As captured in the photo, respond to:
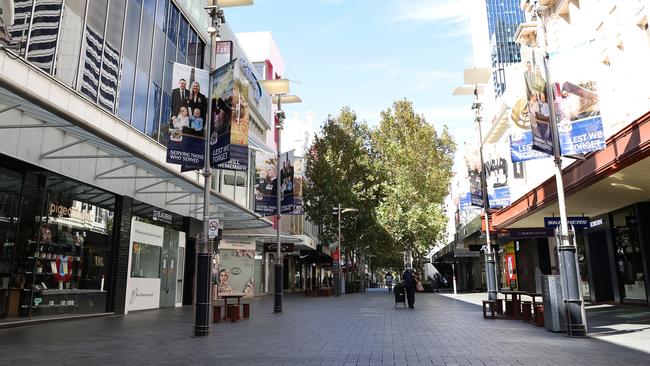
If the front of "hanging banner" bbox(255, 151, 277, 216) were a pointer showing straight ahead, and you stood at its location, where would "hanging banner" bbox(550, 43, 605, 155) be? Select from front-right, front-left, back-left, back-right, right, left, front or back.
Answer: front-left

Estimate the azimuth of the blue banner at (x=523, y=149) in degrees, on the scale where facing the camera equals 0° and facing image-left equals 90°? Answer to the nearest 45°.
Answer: approximately 0°

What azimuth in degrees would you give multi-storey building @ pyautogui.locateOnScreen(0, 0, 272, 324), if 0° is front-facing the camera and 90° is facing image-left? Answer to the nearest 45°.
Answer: approximately 315°

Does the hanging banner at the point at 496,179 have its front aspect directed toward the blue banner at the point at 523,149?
yes

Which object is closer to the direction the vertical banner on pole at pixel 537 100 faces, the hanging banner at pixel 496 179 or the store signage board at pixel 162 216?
the store signage board

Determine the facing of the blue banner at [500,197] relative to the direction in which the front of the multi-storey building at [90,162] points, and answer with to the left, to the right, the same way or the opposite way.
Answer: to the right

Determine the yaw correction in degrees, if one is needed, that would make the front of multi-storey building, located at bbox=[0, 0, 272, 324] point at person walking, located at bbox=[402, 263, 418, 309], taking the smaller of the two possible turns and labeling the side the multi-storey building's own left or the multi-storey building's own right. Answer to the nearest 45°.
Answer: approximately 45° to the multi-storey building's own left

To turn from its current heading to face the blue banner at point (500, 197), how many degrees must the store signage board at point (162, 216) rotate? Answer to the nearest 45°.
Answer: approximately 45° to its left

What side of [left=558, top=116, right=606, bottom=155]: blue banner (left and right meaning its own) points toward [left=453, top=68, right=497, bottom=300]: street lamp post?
back

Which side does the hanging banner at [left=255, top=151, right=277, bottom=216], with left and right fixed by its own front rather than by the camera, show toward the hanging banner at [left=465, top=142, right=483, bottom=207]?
left

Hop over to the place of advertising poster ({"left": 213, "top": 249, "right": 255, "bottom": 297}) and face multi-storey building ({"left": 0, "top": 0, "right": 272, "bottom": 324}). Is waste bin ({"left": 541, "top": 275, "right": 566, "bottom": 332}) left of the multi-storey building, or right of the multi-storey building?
left
